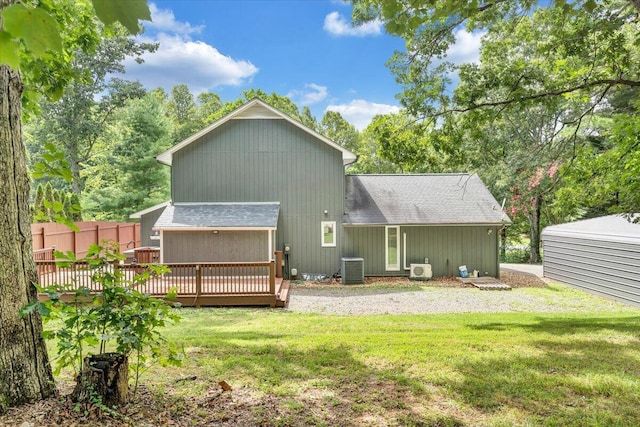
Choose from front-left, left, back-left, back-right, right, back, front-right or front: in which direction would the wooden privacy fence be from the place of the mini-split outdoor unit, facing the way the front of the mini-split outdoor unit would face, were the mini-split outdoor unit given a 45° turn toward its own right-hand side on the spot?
front-right

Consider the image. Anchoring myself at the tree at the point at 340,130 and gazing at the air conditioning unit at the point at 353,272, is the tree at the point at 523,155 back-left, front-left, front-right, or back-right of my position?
front-left

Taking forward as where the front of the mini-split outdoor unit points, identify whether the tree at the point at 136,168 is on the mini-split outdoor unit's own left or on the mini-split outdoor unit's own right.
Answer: on the mini-split outdoor unit's own right

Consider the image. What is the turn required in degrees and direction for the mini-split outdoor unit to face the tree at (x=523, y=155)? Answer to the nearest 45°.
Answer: approximately 135° to its left

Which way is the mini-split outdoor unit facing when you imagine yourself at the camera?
facing the viewer

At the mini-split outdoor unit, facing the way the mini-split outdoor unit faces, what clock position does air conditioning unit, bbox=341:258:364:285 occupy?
The air conditioning unit is roughly at 2 o'clock from the mini-split outdoor unit.

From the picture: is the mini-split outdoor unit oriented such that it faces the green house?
no

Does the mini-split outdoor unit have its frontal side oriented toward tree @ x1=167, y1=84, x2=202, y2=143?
no
